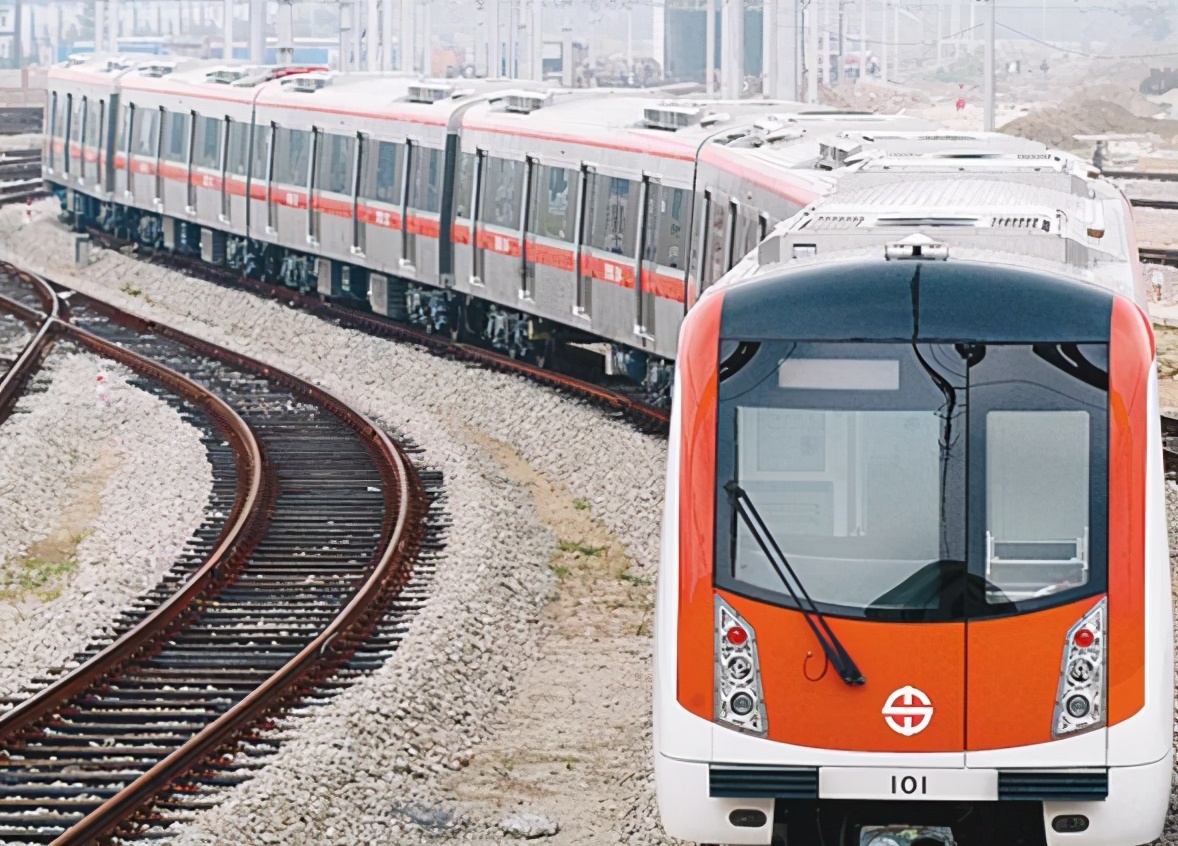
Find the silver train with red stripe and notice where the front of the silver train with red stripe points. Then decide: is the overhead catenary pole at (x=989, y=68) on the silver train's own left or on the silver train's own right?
on the silver train's own left

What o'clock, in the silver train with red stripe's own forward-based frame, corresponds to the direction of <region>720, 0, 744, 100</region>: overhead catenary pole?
The overhead catenary pole is roughly at 8 o'clock from the silver train with red stripe.

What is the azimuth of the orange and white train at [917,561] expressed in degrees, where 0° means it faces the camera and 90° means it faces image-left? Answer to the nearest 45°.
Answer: approximately 0°

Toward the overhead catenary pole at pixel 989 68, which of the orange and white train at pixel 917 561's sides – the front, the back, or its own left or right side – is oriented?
back

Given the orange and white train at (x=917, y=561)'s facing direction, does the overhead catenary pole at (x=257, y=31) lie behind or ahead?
behind

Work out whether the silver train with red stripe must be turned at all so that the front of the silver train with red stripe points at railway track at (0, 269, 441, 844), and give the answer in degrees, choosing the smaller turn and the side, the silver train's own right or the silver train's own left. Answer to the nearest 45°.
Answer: approximately 45° to the silver train's own right

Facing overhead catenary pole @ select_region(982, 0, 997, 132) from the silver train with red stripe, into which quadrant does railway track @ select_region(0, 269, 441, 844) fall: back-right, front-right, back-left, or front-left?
back-right

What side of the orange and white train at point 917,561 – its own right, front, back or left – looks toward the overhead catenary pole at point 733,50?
back
